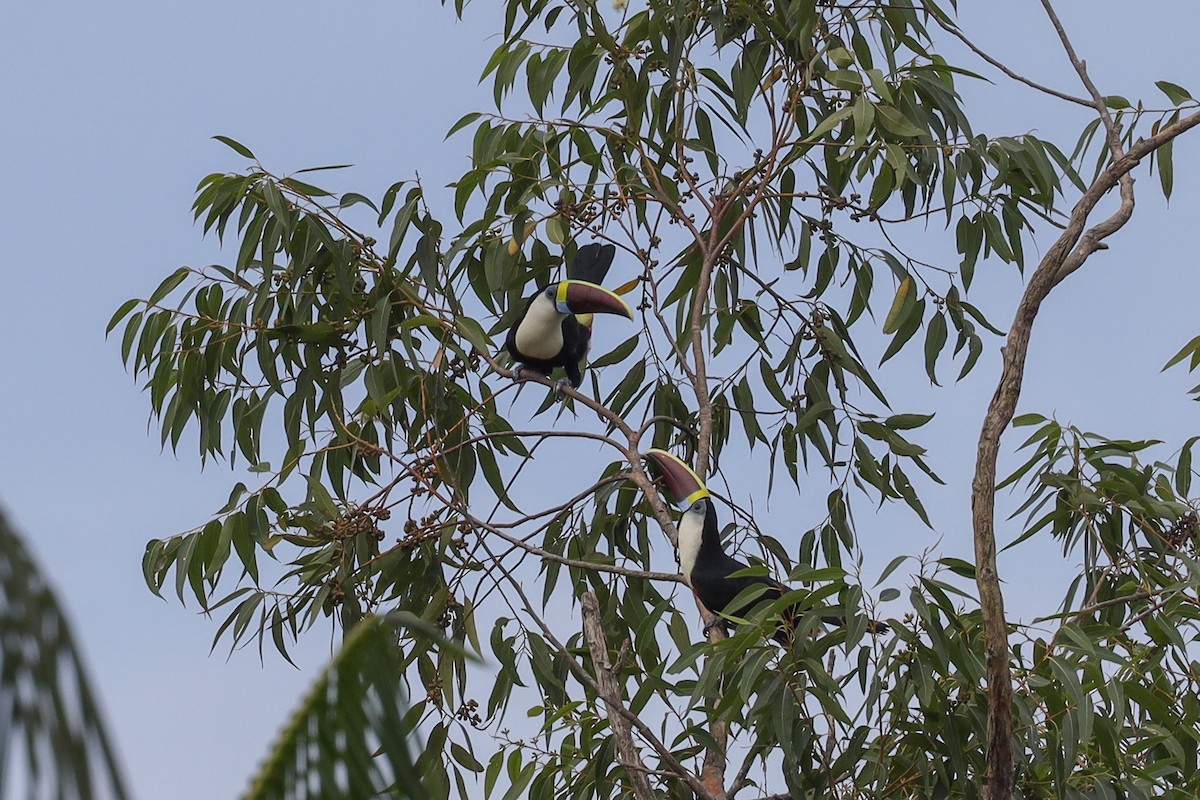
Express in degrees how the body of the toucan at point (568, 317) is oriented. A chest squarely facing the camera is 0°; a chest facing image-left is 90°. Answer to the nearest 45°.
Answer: approximately 45°

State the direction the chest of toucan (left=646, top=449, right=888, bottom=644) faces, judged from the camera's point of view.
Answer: to the viewer's left
